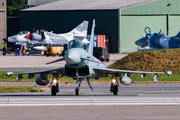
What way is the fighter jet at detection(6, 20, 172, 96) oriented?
toward the camera
